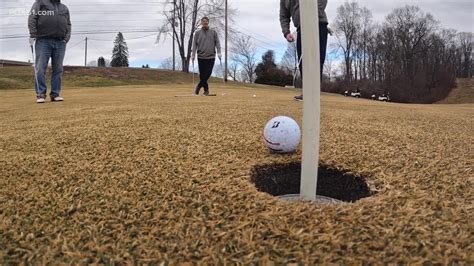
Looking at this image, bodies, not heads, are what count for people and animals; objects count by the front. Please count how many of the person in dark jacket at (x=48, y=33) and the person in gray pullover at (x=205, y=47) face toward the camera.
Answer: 2

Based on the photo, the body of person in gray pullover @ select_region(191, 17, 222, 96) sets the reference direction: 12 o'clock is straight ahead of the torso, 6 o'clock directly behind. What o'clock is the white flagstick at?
The white flagstick is roughly at 12 o'clock from the person in gray pullover.

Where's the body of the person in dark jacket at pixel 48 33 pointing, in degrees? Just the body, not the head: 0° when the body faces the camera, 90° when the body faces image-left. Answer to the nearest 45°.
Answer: approximately 0°

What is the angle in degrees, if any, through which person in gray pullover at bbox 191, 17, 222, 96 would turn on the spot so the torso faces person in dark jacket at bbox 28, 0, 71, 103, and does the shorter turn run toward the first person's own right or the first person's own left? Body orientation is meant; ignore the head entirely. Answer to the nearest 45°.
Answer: approximately 45° to the first person's own right

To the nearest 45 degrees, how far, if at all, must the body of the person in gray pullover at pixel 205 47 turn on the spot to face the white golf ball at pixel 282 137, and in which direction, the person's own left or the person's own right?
0° — they already face it

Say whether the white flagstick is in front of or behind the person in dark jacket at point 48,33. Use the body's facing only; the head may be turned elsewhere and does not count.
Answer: in front

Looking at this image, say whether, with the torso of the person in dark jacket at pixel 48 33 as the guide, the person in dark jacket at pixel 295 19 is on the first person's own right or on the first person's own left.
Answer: on the first person's own left

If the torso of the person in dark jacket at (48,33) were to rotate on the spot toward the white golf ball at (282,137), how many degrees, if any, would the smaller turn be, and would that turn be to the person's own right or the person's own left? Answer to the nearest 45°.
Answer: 0° — they already face it

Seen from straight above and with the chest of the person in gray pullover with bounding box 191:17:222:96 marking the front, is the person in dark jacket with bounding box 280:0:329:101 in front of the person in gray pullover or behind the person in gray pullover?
in front
